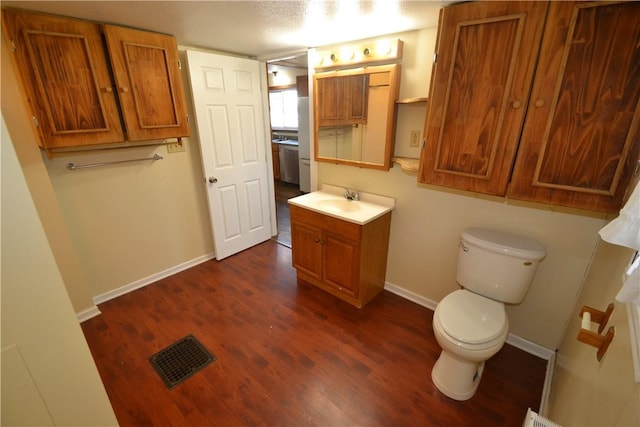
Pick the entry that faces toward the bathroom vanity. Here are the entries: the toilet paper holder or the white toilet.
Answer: the toilet paper holder

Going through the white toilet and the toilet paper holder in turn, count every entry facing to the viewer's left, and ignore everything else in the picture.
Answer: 1

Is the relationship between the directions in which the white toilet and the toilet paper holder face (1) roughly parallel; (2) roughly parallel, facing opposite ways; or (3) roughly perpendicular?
roughly perpendicular

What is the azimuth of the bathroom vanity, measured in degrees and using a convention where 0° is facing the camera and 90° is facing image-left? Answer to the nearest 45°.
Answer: approximately 45°

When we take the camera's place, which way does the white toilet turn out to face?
facing the viewer

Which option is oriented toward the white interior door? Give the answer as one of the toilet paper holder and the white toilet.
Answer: the toilet paper holder

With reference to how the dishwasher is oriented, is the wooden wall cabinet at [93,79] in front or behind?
in front

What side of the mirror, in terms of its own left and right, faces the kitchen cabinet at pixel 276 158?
right

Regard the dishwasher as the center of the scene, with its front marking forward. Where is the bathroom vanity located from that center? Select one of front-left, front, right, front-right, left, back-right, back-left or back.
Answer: front-left

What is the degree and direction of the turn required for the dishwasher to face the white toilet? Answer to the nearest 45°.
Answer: approximately 45° to its left

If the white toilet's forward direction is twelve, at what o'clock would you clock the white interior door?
The white interior door is roughly at 3 o'clock from the white toilet.

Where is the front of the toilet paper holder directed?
to the viewer's left

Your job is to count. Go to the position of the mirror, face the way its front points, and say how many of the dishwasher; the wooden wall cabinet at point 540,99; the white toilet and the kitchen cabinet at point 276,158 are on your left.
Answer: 2

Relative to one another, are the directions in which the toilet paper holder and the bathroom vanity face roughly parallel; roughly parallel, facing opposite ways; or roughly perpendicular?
roughly perpendicular
